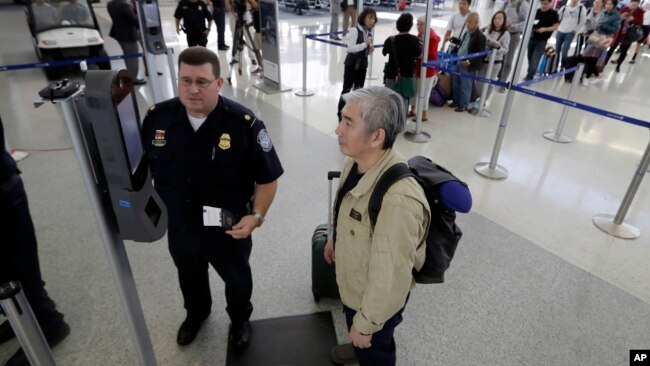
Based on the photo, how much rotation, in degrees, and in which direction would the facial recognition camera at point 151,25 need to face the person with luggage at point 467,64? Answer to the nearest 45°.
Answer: approximately 45° to its left

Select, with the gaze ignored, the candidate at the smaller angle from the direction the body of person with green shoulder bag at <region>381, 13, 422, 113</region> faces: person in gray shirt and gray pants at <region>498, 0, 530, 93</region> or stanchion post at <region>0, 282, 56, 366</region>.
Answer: the person in gray shirt and gray pants

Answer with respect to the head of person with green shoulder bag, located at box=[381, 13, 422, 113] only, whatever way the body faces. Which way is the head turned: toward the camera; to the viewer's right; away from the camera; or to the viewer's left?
away from the camera

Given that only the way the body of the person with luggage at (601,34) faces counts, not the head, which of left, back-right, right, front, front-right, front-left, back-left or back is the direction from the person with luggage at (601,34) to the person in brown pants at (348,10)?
front-right

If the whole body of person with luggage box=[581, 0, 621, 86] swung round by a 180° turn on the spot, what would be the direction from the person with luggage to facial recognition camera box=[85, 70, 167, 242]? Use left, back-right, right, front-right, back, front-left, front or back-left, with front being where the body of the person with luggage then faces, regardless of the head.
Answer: back-right

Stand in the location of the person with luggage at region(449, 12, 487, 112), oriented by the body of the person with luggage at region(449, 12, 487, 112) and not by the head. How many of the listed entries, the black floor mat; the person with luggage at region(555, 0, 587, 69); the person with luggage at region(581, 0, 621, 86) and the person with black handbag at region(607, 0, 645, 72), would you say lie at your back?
3

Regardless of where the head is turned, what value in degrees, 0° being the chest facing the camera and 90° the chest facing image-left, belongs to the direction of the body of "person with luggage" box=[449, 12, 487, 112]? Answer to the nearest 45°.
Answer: approximately 45°

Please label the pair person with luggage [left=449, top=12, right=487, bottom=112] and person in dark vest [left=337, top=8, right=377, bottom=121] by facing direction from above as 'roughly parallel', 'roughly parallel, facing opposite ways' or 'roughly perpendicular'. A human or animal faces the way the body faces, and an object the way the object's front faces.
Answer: roughly perpendicular

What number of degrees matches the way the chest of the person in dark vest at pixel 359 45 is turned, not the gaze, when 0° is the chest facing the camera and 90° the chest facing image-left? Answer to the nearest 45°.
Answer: approximately 315°

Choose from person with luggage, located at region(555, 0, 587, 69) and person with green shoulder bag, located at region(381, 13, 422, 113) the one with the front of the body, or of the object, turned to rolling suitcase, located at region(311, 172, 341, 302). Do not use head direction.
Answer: person with luggage, located at region(555, 0, 587, 69)

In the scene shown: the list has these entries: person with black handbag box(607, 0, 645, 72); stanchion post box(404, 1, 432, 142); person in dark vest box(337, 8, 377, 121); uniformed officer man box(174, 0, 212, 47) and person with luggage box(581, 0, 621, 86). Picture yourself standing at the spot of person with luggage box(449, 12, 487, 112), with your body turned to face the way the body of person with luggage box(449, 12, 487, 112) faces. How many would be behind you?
2

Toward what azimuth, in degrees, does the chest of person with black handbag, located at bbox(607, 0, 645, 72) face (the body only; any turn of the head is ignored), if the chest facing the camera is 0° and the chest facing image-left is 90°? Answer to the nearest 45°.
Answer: approximately 45°

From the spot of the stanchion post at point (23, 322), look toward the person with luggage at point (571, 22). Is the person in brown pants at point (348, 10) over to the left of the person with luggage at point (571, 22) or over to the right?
left
